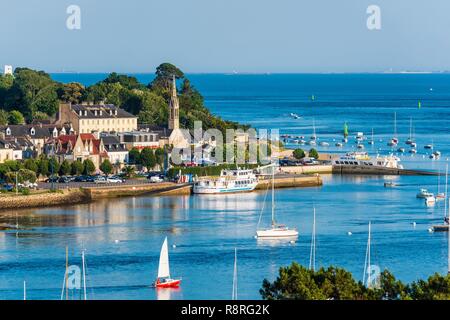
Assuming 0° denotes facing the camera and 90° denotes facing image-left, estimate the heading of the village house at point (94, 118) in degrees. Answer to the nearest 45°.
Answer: approximately 315°

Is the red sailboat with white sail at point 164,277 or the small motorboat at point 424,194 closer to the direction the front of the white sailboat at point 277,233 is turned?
the red sailboat with white sail

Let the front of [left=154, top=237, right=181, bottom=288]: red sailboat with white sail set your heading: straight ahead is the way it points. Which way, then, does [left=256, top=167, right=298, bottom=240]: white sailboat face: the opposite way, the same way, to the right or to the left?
the opposite way

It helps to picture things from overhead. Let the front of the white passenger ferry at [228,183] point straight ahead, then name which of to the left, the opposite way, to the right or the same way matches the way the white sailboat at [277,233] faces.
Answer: the opposite way

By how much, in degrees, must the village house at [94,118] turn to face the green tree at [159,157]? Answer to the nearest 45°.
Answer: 0° — it already faces it

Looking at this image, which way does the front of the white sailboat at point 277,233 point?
to the viewer's left

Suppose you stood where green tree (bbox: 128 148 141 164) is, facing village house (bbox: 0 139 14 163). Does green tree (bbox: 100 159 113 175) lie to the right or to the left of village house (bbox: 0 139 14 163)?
left

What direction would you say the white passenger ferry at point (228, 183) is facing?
to the viewer's right

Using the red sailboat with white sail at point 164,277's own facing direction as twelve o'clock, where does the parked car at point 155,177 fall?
The parked car is roughly at 9 o'clock from the red sailboat with white sail.
